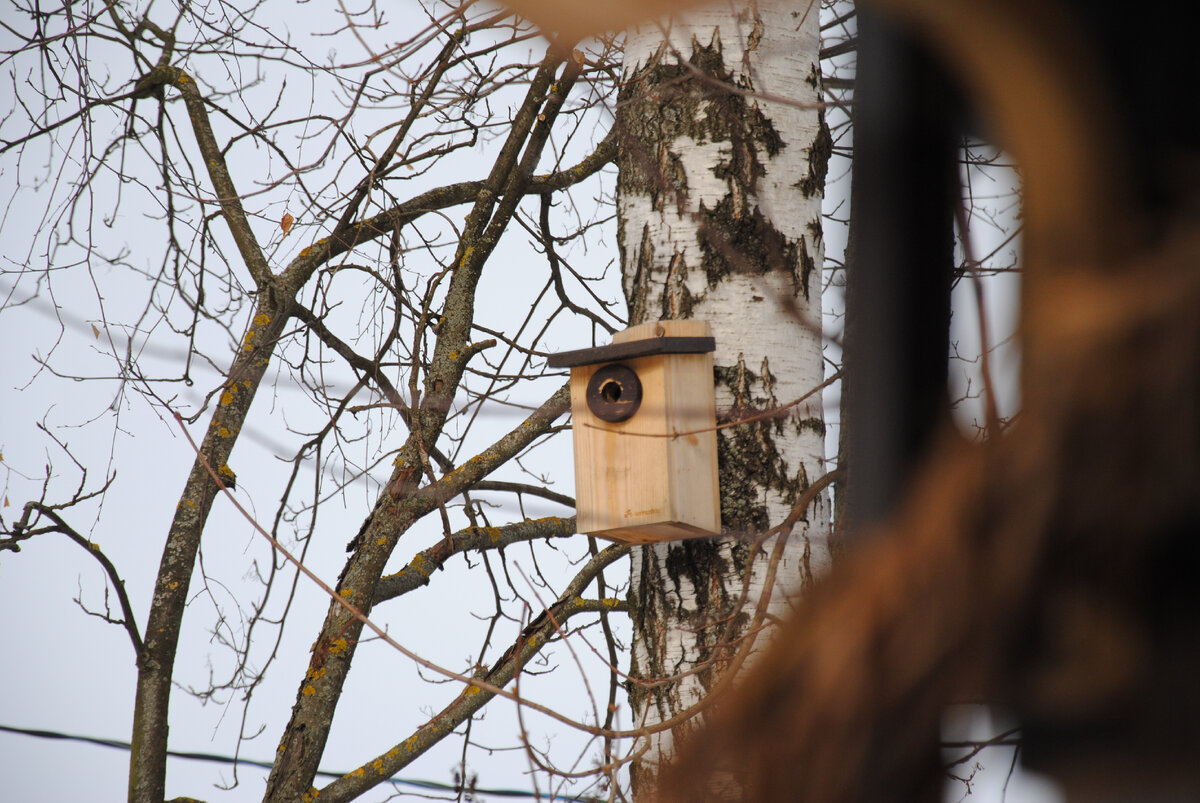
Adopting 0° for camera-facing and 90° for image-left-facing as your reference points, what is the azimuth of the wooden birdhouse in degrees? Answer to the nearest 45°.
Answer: approximately 45°

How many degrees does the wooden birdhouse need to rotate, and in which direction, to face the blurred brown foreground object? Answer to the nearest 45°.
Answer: approximately 45° to its left
